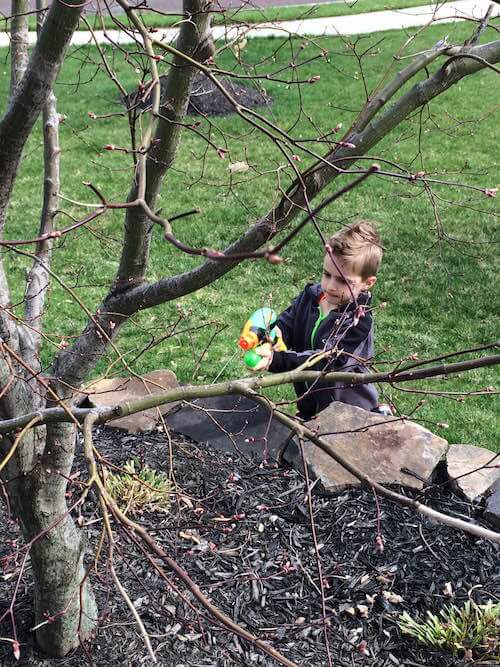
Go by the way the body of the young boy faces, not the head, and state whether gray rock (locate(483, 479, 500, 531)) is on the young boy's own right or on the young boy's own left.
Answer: on the young boy's own left

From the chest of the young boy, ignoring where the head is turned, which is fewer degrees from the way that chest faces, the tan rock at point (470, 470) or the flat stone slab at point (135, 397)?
the flat stone slab

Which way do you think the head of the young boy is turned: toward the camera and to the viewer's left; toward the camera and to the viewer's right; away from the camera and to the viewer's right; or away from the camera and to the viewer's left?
toward the camera and to the viewer's left

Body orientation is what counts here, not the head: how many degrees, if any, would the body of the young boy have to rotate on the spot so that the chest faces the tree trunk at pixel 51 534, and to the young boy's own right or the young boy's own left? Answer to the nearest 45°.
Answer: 0° — they already face it

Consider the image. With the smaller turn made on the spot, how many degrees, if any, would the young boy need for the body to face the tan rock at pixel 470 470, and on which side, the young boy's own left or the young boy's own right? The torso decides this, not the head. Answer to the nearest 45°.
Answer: approximately 135° to the young boy's own left

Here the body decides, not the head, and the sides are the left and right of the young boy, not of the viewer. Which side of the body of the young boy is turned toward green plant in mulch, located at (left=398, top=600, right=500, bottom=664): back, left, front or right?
left
